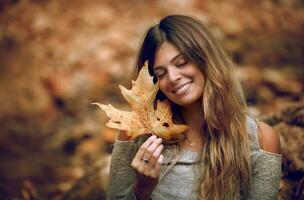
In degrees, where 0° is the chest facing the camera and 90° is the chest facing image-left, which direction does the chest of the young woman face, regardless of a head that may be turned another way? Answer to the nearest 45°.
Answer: approximately 0°
